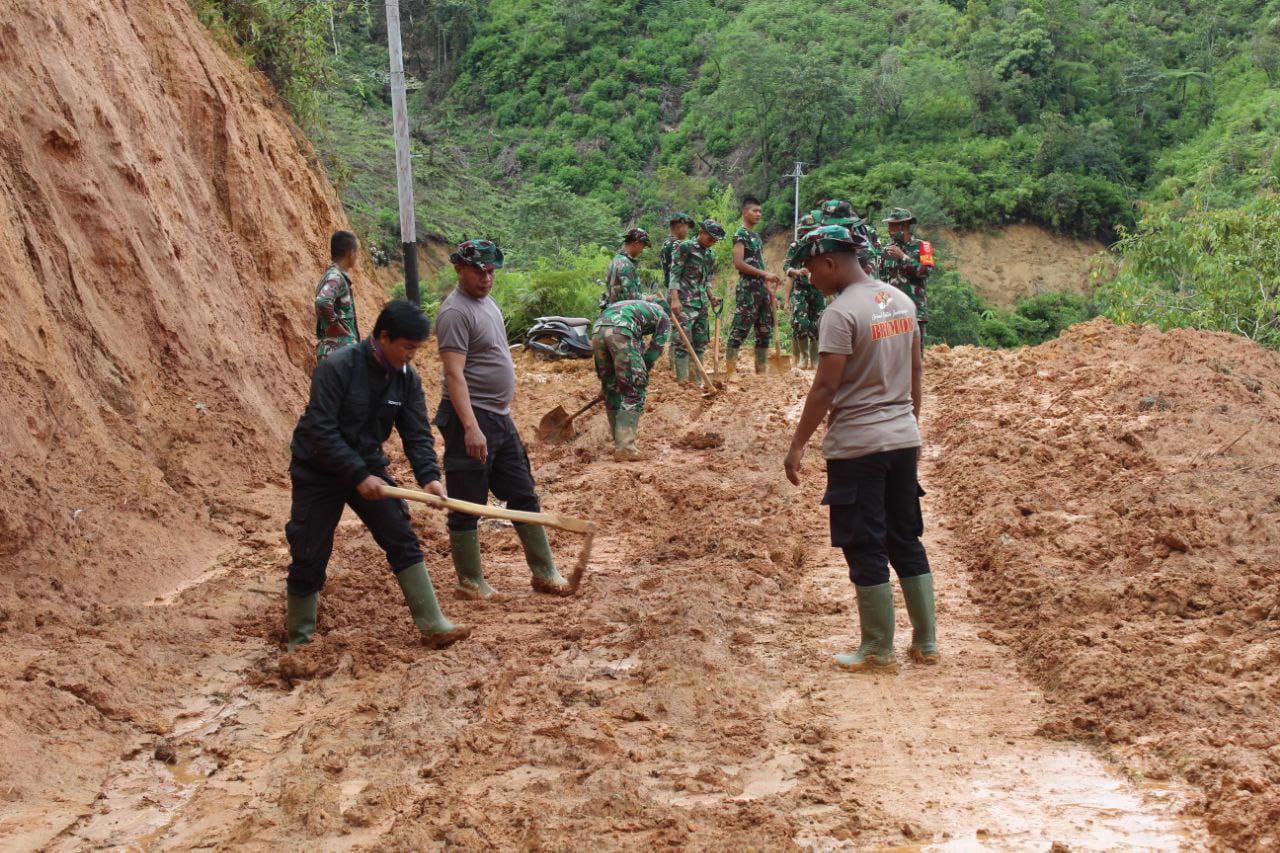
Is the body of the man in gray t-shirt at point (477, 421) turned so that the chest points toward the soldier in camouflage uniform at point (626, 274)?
no

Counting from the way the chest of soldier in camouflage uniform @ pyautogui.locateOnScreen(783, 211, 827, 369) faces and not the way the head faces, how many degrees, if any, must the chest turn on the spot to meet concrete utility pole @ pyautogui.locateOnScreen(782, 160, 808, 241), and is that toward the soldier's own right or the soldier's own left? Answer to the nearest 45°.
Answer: approximately 180°

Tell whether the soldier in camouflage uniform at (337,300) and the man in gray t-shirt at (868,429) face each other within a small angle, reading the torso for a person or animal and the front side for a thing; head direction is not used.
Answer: no

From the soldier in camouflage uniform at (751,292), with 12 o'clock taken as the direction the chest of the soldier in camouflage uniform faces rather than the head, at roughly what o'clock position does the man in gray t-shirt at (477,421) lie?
The man in gray t-shirt is roughly at 2 o'clock from the soldier in camouflage uniform.

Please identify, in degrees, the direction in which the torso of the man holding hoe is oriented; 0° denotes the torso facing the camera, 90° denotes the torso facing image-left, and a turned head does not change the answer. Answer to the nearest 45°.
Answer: approximately 315°

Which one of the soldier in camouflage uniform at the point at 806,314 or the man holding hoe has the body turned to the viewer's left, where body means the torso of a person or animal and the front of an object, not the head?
the soldier in camouflage uniform

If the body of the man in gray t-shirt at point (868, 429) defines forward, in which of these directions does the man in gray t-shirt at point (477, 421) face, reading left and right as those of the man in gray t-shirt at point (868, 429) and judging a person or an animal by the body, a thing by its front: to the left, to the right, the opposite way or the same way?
the opposite way

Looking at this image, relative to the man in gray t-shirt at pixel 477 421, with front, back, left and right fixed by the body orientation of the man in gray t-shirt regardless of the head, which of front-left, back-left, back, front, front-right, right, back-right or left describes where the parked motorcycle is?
back-left

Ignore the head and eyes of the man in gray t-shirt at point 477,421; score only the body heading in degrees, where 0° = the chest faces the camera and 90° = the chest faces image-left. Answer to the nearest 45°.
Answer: approximately 315°

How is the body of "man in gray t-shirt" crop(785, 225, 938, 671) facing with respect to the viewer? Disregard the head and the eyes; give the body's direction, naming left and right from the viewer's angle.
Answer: facing away from the viewer and to the left of the viewer

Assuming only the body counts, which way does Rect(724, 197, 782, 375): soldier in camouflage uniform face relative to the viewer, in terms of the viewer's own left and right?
facing the viewer and to the right of the viewer

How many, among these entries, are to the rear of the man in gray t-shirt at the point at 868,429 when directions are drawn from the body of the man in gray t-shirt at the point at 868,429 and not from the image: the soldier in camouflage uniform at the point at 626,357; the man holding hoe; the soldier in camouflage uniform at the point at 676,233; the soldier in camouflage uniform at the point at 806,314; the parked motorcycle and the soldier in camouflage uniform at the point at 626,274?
0

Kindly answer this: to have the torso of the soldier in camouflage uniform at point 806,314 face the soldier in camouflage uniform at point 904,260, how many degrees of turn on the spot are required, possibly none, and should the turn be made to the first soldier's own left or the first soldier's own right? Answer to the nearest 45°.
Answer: approximately 135° to the first soldier's own left

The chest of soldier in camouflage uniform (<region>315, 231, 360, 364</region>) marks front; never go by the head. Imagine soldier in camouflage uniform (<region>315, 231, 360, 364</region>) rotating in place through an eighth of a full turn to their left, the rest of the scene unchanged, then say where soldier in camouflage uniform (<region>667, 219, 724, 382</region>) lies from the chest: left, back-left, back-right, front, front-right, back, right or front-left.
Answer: front

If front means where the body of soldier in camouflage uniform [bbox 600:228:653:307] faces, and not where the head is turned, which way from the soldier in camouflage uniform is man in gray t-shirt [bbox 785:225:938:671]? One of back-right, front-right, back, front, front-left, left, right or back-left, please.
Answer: right
